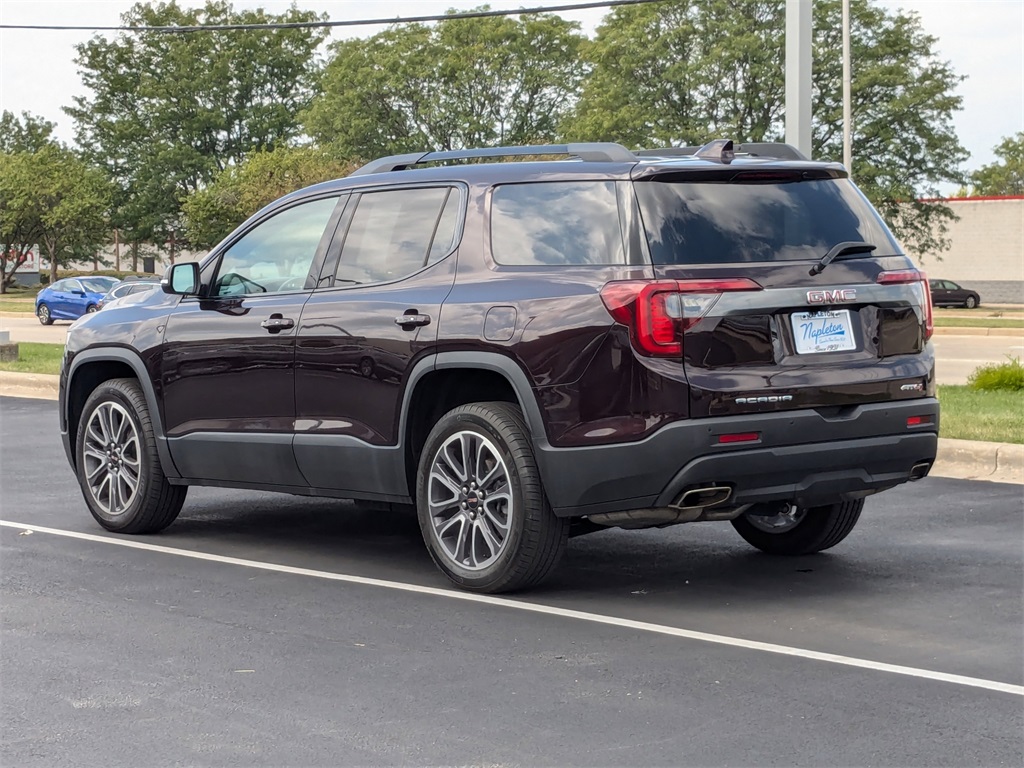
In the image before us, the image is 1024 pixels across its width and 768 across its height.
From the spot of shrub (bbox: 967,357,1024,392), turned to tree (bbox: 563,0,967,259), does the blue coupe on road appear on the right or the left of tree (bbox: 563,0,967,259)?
left

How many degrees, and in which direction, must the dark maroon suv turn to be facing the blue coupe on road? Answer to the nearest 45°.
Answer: approximately 45° to its right

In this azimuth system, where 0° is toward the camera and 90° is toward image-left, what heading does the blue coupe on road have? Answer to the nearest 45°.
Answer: approximately 315°

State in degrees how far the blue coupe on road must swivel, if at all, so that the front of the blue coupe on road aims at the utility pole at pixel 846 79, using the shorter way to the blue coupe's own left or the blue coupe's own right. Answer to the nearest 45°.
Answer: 0° — it already faces it

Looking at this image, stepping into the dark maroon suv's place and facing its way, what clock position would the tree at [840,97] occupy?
The tree is roughly at 2 o'clock from the dark maroon suv.

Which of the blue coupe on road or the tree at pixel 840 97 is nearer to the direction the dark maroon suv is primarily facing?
the blue coupe on road

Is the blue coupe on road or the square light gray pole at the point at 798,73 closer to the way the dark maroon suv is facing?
the blue coupe on road

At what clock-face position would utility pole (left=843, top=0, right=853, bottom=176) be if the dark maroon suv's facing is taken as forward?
The utility pole is roughly at 2 o'clock from the dark maroon suv.

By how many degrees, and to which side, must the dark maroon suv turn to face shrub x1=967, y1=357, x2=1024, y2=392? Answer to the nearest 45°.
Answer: approximately 90° to its right

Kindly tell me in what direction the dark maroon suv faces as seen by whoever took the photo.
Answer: facing away from the viewer and to the left of the viewer

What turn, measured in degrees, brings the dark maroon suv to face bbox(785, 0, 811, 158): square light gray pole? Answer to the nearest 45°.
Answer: approximately 45° to its right

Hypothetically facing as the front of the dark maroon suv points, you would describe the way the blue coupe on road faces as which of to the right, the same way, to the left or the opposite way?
the opposite way
